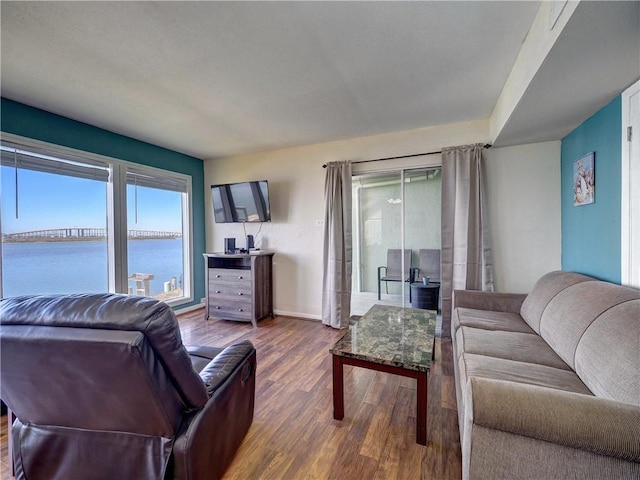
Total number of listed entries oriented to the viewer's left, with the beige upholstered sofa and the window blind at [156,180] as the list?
1

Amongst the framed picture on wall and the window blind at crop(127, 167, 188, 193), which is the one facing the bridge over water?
the framed picture on wall

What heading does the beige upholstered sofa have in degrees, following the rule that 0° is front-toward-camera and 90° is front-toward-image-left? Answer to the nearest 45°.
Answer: approximately 90°

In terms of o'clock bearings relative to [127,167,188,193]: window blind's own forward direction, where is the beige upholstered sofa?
The beige upholstered sofa is roughly at 1 o'clock from the window blind.

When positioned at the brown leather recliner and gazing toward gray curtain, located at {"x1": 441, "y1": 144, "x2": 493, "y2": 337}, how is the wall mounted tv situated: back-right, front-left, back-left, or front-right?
front-left

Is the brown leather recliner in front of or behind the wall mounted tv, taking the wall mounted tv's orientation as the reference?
in front

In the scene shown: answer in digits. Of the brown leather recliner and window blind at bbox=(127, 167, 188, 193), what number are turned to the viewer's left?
0

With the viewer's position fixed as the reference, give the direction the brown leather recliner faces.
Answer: facing away from the viewer and to the right of the viewer

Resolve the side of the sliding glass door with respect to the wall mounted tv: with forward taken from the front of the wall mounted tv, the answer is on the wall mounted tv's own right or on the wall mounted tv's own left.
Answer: on the wall mounted tv's own left

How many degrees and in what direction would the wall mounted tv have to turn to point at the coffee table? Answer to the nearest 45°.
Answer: approximately 45° to its left

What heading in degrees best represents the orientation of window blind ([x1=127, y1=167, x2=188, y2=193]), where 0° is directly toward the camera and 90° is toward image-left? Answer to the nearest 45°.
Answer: approximately 315°

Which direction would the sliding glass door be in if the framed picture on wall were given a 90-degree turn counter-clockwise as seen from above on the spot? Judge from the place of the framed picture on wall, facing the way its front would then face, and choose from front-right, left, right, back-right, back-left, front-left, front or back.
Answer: back-right

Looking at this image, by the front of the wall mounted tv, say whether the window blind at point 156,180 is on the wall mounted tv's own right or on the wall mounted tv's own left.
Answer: on the wall mounted tv's own right

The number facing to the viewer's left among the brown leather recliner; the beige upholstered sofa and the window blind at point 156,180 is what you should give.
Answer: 1

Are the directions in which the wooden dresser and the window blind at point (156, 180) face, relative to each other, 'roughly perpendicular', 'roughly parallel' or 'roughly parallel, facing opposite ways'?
roughly perpendicular

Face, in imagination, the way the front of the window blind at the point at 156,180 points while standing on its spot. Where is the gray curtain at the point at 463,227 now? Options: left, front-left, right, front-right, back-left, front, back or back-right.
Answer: front

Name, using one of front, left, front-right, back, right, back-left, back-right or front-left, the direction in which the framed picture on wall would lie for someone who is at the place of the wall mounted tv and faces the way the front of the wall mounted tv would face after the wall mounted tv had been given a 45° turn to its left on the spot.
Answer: front-left

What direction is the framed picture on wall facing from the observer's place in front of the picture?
facing the viewer and to the left of the viewer

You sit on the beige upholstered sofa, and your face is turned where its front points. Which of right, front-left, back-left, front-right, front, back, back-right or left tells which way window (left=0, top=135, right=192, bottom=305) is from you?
front

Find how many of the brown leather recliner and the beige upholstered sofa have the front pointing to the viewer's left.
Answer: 1

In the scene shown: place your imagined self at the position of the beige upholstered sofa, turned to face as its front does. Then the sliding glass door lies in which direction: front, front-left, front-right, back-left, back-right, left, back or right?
front-right
